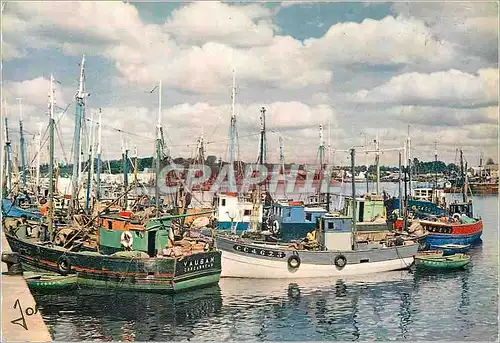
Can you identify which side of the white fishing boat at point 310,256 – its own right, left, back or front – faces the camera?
left

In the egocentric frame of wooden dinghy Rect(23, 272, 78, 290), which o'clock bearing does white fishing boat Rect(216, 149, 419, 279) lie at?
The white fishing boat is roughly at 6 o'clock from the wooden dinghy.

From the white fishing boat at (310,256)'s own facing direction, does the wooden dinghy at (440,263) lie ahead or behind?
behind

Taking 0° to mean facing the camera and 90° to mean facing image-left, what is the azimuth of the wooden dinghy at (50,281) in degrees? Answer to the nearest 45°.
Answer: approximately 90°

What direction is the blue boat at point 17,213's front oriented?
to the viewer's left

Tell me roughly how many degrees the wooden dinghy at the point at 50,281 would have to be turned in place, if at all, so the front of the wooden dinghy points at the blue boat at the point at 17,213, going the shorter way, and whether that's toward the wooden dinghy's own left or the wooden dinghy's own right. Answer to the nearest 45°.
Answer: approximately 90° to the wooden dinghy's own right

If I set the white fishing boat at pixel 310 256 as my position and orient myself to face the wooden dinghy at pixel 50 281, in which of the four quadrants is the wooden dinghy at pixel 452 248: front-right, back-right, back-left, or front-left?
back-right
